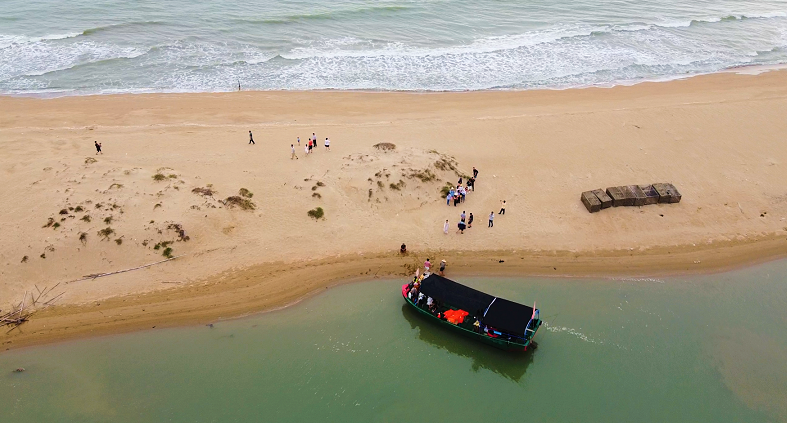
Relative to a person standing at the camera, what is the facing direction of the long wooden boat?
facing away from the viewer and to the left of the viewer

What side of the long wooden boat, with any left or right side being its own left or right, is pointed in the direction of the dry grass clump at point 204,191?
front

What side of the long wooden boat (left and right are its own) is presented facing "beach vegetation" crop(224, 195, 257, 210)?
front
